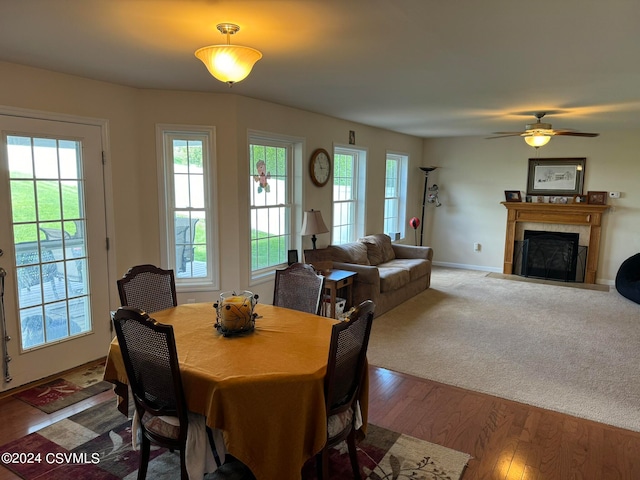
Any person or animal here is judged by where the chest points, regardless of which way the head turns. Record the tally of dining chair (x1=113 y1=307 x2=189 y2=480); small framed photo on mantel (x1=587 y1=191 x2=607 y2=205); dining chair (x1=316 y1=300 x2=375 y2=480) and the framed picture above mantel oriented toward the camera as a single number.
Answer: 2

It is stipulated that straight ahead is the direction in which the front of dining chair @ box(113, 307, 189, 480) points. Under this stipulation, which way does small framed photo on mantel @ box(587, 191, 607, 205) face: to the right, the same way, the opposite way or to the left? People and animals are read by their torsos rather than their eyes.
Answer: the opposite way

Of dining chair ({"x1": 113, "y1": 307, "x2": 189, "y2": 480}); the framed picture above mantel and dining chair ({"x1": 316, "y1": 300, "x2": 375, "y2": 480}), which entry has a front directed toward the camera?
the framed picture above mantel

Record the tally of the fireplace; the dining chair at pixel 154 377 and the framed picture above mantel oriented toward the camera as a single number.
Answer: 2

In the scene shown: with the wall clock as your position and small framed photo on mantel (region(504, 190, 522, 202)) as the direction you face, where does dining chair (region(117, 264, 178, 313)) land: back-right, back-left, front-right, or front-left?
back-right

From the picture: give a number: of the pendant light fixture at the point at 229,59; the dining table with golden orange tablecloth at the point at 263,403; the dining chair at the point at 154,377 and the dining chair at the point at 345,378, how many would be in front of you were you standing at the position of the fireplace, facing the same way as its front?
4

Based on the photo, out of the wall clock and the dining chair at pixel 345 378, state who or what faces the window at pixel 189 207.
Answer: the dining chair

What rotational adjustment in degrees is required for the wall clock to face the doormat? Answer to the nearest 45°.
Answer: approximately 90° to its right

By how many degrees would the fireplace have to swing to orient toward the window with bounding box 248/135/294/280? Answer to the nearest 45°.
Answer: approximately 45° to its right

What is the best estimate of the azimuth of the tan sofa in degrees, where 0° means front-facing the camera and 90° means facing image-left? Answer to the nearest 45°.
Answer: approximately 315°

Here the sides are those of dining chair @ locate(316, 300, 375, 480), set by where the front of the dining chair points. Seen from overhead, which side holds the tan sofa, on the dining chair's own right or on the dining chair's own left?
on the dining chair's own right

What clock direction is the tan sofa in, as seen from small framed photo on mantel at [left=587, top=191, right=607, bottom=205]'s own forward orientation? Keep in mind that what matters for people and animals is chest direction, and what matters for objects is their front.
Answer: The tan sofa is roughly at 1 o'clock from the small framed photo on mantel.

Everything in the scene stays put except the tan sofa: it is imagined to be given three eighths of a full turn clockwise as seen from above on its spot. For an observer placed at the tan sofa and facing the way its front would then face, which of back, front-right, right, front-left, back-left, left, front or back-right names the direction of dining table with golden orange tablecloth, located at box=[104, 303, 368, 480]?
left

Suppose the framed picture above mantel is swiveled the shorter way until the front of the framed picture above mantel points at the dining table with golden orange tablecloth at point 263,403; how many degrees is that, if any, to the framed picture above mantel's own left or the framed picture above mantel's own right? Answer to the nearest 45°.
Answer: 0° — it already faces it

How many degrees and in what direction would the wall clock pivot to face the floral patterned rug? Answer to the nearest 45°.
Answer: approximately 45° to its right

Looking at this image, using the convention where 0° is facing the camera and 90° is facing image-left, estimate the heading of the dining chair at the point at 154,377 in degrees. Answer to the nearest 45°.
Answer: approximately 225°
